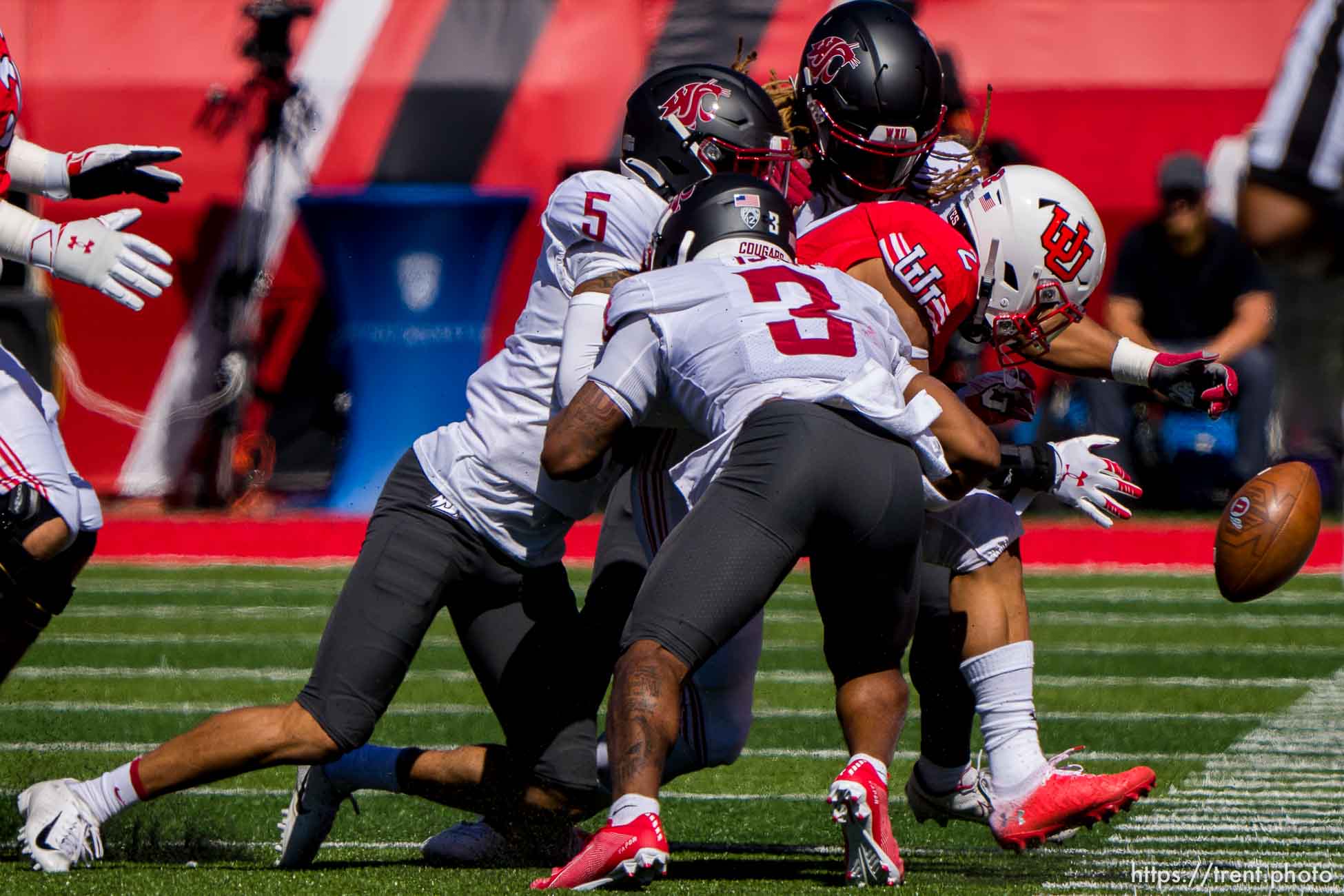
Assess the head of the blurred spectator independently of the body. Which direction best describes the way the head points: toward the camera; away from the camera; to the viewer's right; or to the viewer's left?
toward the camera

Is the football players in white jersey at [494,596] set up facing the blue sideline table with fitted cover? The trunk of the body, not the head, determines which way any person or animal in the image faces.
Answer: no

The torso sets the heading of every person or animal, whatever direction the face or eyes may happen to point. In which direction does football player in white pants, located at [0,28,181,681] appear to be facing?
to the viewer's right

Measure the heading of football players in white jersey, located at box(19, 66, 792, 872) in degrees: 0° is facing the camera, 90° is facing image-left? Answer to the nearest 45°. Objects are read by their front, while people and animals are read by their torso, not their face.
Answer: approximately 270°

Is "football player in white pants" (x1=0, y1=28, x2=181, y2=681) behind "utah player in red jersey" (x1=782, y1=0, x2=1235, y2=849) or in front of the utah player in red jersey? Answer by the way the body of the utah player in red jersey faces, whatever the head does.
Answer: behind

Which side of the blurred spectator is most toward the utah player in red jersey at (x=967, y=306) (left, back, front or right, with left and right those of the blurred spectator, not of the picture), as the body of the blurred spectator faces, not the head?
front

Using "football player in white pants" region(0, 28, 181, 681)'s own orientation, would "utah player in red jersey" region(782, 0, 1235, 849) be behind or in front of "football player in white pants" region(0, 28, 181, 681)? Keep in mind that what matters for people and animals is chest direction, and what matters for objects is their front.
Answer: in front

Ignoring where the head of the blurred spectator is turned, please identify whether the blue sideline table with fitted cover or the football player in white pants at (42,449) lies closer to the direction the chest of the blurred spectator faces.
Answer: the football player in white pants

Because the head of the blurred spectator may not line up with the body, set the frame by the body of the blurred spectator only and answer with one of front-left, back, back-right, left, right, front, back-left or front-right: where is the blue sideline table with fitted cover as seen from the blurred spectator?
right

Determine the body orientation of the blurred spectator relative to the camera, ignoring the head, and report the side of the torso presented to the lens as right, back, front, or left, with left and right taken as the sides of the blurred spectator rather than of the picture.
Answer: front

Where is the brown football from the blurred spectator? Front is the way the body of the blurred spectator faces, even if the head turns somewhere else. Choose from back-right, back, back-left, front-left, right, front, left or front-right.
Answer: front

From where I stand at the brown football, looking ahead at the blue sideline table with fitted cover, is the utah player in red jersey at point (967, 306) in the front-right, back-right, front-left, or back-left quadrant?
front-left

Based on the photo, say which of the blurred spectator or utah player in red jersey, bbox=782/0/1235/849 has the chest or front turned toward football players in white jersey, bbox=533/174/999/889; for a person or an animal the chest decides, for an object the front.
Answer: the blurred spectator

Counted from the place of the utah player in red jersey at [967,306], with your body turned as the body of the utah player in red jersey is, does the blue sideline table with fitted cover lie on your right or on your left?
on your left

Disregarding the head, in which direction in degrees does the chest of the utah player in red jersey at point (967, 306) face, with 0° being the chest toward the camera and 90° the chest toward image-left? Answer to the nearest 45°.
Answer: approximately 270°

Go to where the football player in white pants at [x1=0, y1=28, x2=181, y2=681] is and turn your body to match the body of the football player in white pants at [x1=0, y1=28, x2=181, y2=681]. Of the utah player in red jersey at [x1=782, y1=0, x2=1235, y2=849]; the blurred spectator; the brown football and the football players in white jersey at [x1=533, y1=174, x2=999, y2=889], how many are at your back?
0

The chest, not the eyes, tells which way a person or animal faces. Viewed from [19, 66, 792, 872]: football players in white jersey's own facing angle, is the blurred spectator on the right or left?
on their left

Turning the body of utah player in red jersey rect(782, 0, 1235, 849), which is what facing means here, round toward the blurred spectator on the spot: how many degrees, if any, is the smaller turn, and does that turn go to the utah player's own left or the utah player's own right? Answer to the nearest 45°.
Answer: approximately 90° to the utah player's own left

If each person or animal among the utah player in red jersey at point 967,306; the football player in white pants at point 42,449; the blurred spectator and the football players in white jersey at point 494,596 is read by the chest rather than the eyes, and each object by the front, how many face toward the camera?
1
